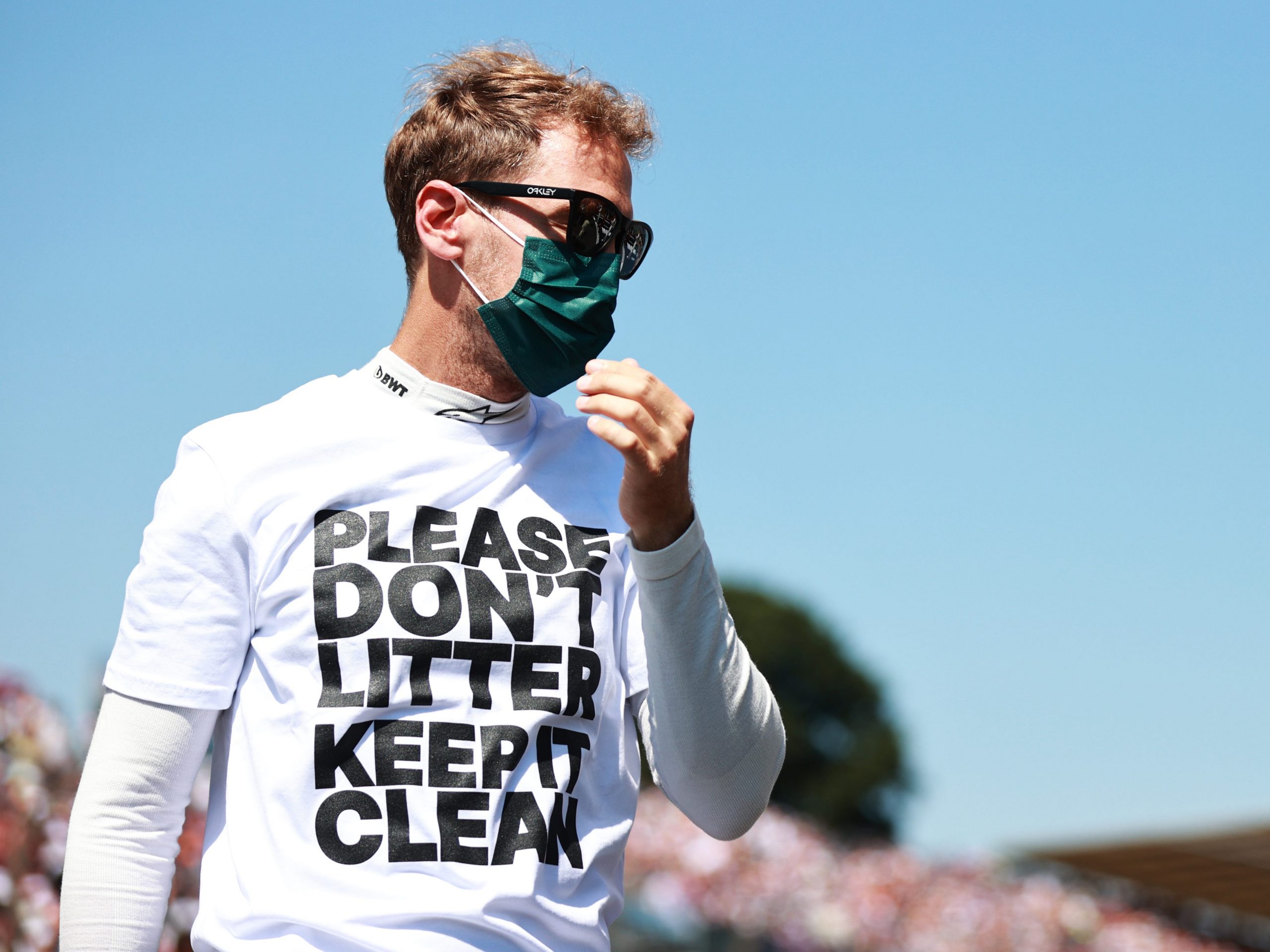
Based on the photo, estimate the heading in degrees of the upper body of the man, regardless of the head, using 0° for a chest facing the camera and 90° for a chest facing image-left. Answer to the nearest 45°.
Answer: approximately 315°

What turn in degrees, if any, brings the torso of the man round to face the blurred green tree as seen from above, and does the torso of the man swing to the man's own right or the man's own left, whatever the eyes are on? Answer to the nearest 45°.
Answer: approximately 135° to the man's own left

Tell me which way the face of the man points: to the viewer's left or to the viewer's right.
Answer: to the viewer's right
